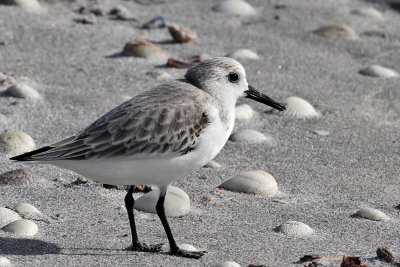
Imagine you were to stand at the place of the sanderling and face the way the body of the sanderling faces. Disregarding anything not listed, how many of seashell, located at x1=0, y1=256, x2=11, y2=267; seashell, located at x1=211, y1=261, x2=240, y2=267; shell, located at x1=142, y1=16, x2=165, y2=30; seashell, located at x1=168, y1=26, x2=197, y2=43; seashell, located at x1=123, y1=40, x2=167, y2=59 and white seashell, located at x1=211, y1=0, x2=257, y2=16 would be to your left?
4

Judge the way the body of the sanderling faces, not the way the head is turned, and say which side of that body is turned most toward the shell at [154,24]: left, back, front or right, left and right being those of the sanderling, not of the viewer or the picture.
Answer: left

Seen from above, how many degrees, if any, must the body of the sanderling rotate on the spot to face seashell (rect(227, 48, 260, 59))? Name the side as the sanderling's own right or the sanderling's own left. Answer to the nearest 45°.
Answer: approximately 90° to the sanderling's own left

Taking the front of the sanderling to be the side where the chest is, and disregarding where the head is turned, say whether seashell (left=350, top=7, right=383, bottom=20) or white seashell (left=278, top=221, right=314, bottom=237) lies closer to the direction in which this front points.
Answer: the white seashell

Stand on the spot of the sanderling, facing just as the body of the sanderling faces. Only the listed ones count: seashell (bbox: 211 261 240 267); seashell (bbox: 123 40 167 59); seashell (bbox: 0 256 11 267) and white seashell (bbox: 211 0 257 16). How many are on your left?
2

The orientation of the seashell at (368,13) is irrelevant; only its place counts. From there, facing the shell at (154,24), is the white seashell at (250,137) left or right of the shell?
left

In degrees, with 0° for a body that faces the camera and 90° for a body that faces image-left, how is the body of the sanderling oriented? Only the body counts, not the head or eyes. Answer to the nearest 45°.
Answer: approximately 270°

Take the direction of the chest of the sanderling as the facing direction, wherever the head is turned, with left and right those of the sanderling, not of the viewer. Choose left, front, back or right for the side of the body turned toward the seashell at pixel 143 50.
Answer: left

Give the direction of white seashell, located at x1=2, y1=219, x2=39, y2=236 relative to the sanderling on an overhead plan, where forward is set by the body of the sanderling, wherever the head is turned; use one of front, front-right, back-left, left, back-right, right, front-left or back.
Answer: back

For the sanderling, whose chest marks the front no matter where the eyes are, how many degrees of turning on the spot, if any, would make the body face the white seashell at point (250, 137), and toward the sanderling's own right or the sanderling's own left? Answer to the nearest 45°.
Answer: approximately 45° to the sanderling's own left
